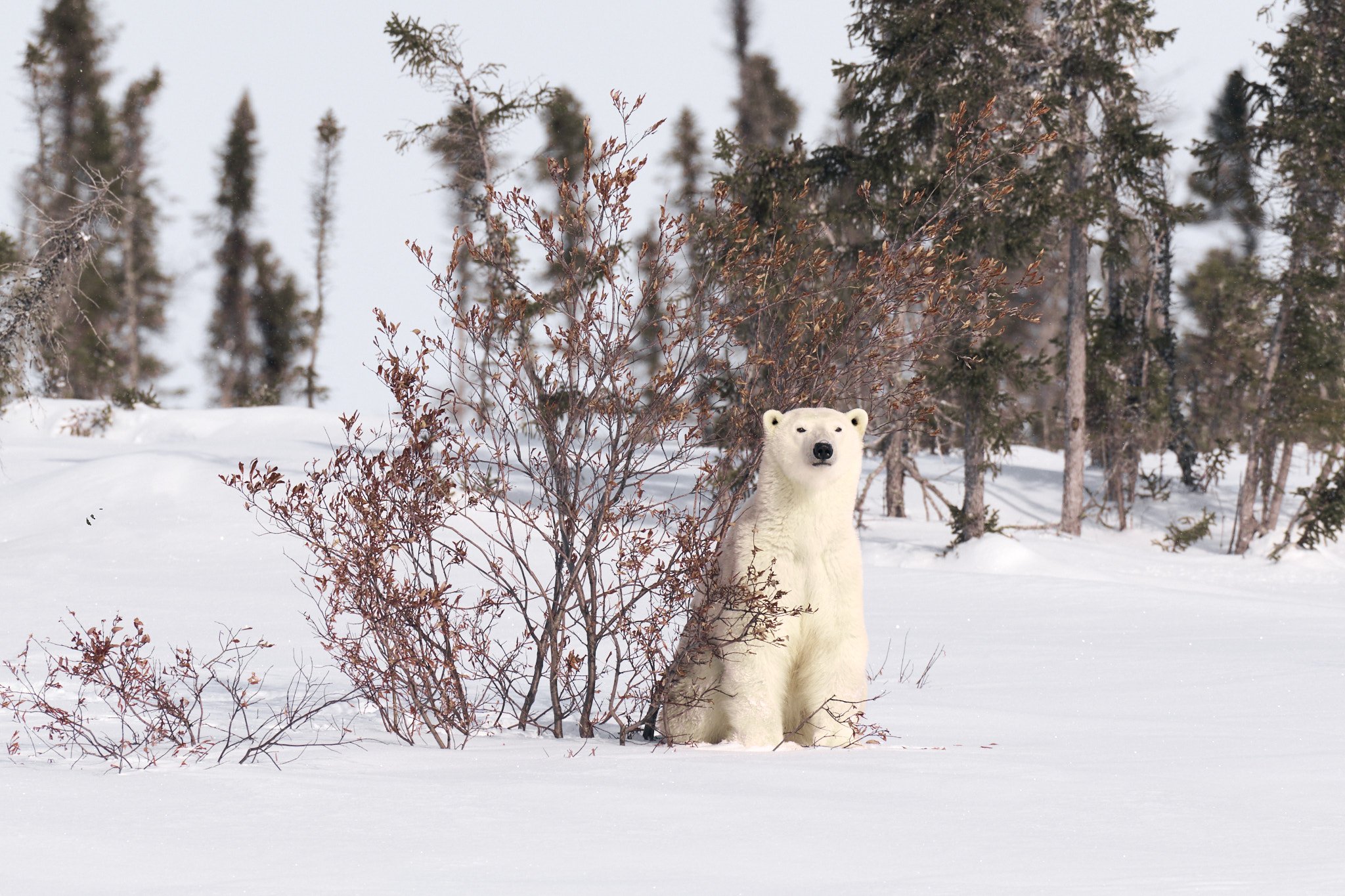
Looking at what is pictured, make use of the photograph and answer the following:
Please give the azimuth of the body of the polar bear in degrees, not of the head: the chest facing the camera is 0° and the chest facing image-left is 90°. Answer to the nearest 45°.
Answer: approximately 315°

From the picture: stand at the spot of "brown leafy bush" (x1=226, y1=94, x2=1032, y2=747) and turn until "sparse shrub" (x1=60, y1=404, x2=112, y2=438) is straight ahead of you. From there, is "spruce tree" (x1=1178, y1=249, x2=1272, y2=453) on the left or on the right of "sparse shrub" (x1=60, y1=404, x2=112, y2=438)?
right

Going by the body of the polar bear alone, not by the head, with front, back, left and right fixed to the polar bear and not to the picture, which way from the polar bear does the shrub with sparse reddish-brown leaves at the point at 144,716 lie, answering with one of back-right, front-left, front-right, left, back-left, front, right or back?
back-right

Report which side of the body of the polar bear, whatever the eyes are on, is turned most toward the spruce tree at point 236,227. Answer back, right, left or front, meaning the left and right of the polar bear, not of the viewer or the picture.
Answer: back

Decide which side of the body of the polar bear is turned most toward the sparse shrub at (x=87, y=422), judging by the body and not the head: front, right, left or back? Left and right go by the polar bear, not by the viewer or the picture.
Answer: back

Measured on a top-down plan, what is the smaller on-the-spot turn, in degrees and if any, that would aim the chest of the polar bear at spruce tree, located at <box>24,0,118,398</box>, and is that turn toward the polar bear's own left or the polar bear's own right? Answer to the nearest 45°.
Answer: approximately 180°

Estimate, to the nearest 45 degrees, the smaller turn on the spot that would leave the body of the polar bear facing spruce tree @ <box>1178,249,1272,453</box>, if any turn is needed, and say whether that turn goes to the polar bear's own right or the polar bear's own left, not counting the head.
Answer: approximately 135° to the polar bear's own left

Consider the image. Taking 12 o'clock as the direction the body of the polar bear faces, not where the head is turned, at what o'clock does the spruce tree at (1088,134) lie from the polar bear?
The spruce tree is roughly at 8 o'clock from the polar bear.

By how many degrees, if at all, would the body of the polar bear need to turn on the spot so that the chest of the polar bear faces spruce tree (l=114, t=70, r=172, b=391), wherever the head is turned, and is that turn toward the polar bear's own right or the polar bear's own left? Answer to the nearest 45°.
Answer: approximately 180°

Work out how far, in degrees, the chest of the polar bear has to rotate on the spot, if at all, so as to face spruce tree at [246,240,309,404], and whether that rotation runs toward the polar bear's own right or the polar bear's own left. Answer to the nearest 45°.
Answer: approximately 180°
